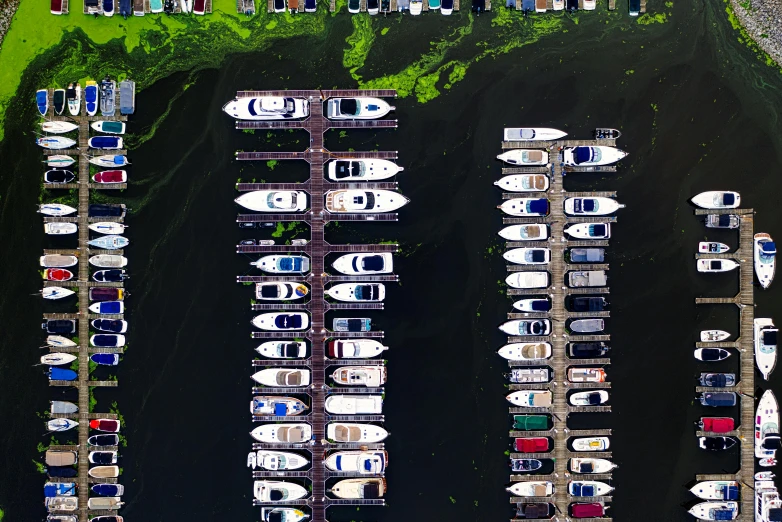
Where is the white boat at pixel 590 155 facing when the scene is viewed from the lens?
facing to the right of the viewer

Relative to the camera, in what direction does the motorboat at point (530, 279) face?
facing to the left of the viewer

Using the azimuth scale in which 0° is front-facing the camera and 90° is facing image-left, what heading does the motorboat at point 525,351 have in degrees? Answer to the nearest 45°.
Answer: approximately 90°

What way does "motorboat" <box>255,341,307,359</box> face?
to the viewer's left
